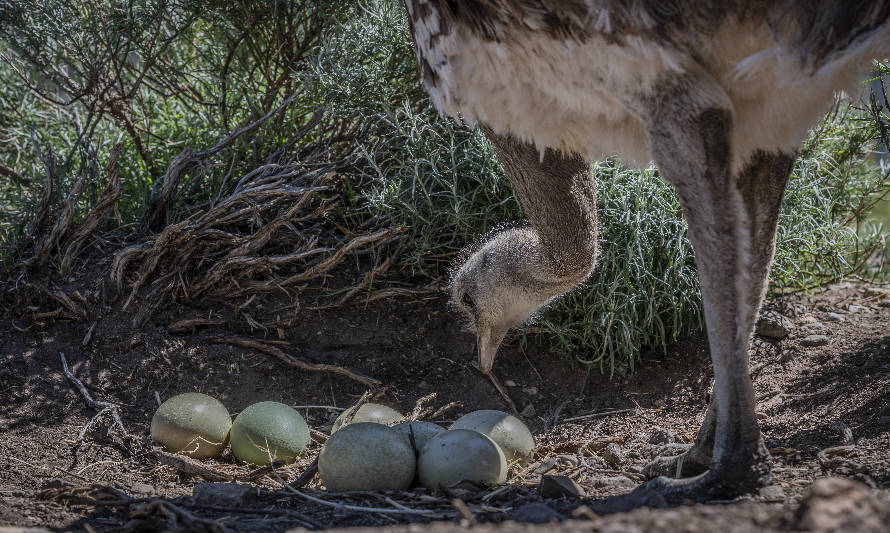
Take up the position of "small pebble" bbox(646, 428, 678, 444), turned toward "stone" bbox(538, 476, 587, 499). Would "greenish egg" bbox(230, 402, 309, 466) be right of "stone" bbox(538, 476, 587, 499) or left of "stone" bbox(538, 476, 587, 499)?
right

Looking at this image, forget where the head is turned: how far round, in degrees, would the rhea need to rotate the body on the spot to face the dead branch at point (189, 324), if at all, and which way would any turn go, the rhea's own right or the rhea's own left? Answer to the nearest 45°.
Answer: approximately 45° to the rhea's own right

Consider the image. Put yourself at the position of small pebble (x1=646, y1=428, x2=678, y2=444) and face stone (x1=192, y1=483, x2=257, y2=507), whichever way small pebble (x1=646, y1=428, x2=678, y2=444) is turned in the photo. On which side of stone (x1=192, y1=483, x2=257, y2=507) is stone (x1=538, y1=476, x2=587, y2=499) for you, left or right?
left

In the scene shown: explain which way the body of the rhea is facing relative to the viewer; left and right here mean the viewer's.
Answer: facing to the left of the viewer

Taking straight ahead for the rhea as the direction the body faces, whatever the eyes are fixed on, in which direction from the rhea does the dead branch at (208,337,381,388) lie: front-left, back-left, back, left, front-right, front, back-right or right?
front-right

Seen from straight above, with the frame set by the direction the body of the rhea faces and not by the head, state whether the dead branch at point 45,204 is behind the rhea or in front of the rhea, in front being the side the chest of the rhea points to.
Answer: in front

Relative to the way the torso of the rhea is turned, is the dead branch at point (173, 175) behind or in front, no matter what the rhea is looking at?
in front

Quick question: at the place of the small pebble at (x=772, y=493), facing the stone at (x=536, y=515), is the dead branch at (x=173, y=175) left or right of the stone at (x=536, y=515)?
right
